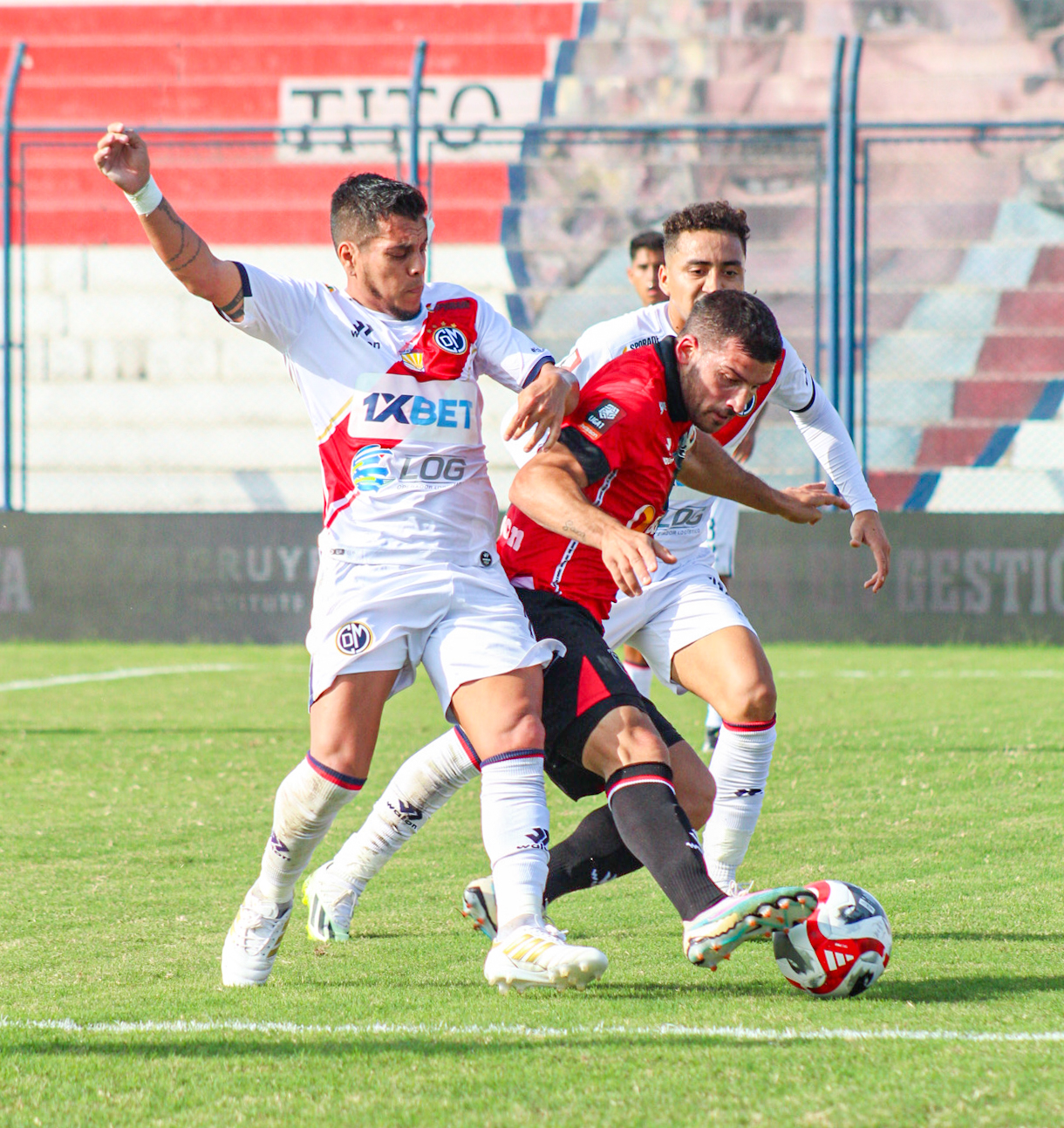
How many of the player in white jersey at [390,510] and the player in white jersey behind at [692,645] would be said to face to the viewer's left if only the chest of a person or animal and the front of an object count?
0

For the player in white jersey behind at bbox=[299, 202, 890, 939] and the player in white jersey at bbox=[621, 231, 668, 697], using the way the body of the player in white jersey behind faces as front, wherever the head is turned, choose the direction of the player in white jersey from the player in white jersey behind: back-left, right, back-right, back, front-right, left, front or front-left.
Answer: back-left

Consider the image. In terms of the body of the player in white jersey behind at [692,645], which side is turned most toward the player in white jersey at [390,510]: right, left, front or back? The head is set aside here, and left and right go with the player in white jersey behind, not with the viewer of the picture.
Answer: right

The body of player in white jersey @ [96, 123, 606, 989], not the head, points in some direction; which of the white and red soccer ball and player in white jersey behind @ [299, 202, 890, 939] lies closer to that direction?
the white and red soccer ball

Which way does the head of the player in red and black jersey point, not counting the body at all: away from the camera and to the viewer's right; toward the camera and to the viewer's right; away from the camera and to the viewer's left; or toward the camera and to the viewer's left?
toward the camera and to the viewer's right

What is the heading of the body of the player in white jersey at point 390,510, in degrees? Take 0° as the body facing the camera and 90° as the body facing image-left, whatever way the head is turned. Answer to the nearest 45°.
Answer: approximately 0°

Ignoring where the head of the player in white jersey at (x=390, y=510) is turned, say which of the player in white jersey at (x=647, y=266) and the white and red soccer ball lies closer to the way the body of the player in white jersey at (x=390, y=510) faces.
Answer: the white and red soccer ball

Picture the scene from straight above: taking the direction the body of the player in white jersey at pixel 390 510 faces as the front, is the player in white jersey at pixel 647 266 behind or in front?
behind
